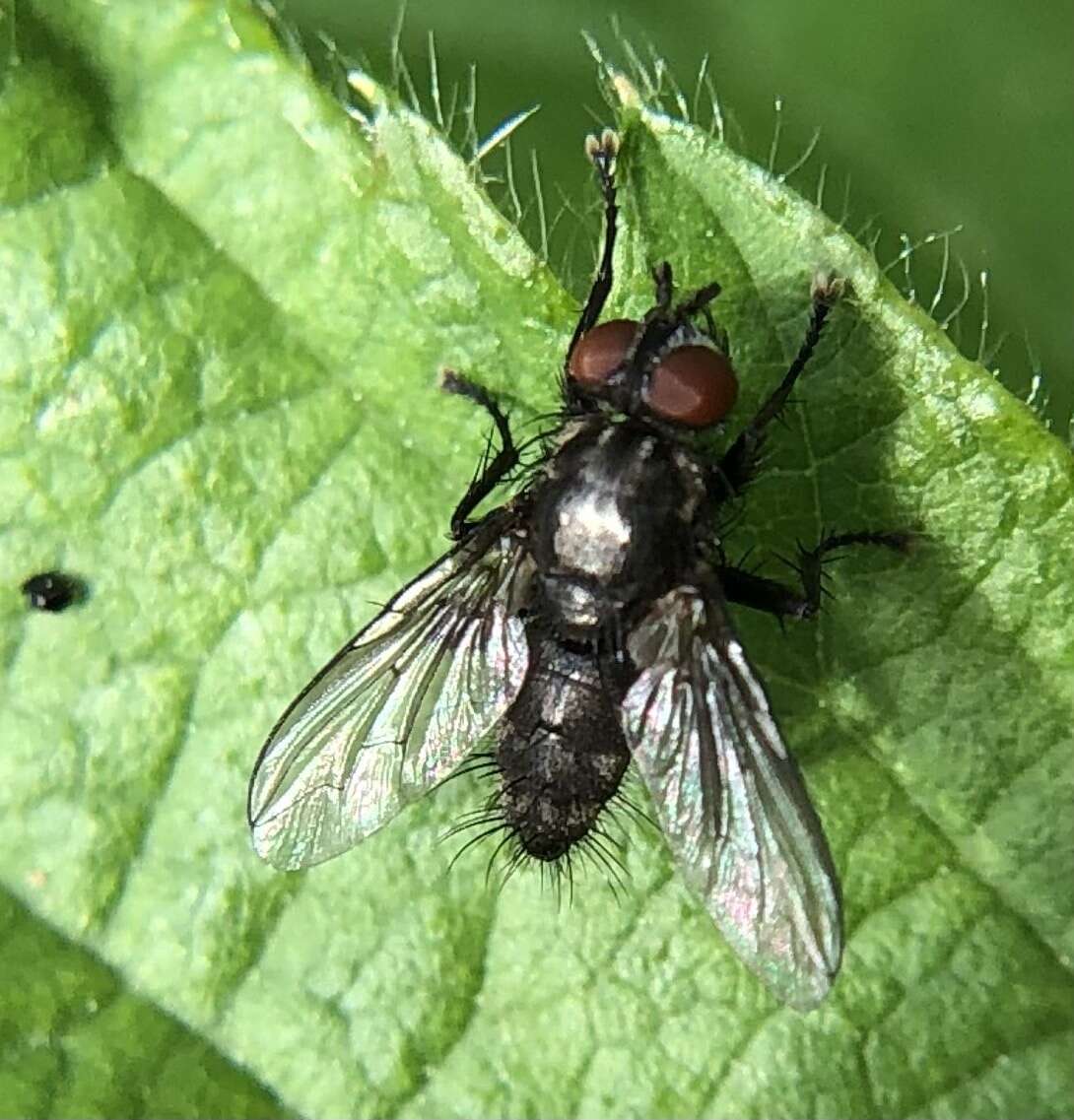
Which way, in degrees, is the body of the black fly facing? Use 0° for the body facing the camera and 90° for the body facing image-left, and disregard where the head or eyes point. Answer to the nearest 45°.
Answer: approximately 180°
